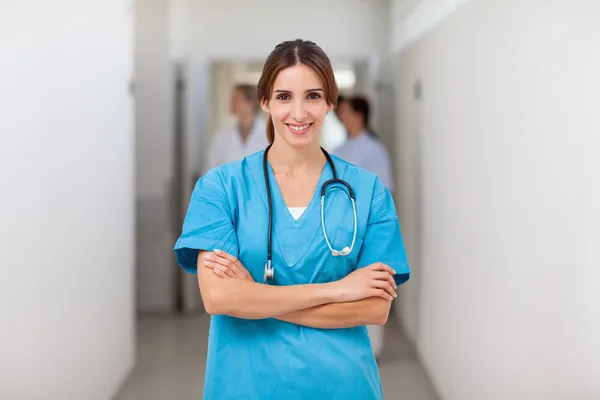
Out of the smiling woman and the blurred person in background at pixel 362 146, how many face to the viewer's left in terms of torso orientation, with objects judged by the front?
1

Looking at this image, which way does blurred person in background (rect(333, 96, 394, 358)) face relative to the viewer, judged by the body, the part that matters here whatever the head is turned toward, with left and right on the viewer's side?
facing to the left of the viewer

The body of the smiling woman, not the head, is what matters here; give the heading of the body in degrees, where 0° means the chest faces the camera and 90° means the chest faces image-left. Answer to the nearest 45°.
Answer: approximately 0°

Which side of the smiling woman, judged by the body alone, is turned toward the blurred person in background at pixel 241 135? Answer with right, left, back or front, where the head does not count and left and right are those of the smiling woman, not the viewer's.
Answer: back

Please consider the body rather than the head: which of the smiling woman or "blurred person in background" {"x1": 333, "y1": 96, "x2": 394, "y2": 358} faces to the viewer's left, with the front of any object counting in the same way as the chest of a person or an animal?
the blurred person in background

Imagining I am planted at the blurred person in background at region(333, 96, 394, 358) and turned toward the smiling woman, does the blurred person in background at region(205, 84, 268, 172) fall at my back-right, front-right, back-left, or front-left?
back-right

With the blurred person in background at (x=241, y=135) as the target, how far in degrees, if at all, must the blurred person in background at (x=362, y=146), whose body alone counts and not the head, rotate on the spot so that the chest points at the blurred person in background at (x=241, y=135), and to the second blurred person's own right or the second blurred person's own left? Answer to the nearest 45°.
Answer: approximately 45° to the second blurred person's own right

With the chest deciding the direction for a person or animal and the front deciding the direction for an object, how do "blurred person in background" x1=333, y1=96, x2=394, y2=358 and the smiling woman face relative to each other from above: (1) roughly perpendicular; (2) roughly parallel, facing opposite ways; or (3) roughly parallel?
roughly perpendicular

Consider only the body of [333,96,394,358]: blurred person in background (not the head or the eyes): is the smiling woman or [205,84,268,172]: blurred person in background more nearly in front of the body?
the blurred person in background

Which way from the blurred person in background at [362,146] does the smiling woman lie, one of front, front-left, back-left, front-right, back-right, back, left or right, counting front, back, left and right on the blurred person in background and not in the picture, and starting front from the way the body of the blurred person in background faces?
left

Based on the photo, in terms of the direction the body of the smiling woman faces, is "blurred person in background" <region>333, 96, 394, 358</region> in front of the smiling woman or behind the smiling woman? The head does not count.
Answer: behind
